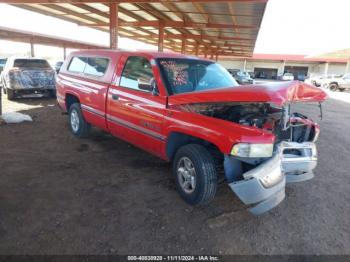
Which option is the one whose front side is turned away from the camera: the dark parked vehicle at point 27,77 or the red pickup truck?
the dark parked vehicle

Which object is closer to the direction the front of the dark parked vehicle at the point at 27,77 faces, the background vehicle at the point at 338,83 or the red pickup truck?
the background vehicle

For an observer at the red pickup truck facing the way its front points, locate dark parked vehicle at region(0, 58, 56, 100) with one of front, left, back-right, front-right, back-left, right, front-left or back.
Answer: back

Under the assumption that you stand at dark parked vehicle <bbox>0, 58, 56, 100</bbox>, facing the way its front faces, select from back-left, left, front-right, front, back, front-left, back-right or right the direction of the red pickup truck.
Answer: back

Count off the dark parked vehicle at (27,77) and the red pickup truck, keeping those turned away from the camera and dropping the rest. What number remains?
1

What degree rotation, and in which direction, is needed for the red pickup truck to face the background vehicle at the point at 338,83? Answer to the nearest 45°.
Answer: approximately 90° to its left

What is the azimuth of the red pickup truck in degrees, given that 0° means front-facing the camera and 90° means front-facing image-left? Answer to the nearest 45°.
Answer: approximately 315°

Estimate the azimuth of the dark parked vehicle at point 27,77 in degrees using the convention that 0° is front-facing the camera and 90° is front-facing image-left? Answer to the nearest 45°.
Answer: approximately 180°

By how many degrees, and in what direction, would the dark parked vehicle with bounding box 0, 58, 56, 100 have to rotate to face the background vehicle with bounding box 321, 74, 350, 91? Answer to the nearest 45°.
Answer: approximately 90° to its right

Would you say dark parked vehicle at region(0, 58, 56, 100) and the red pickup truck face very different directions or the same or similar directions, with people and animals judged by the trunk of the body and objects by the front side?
very different directions
